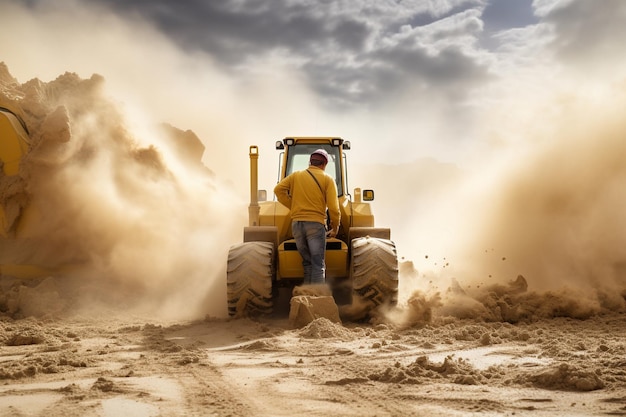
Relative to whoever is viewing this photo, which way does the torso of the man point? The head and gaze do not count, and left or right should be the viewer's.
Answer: facing away from the viewer
